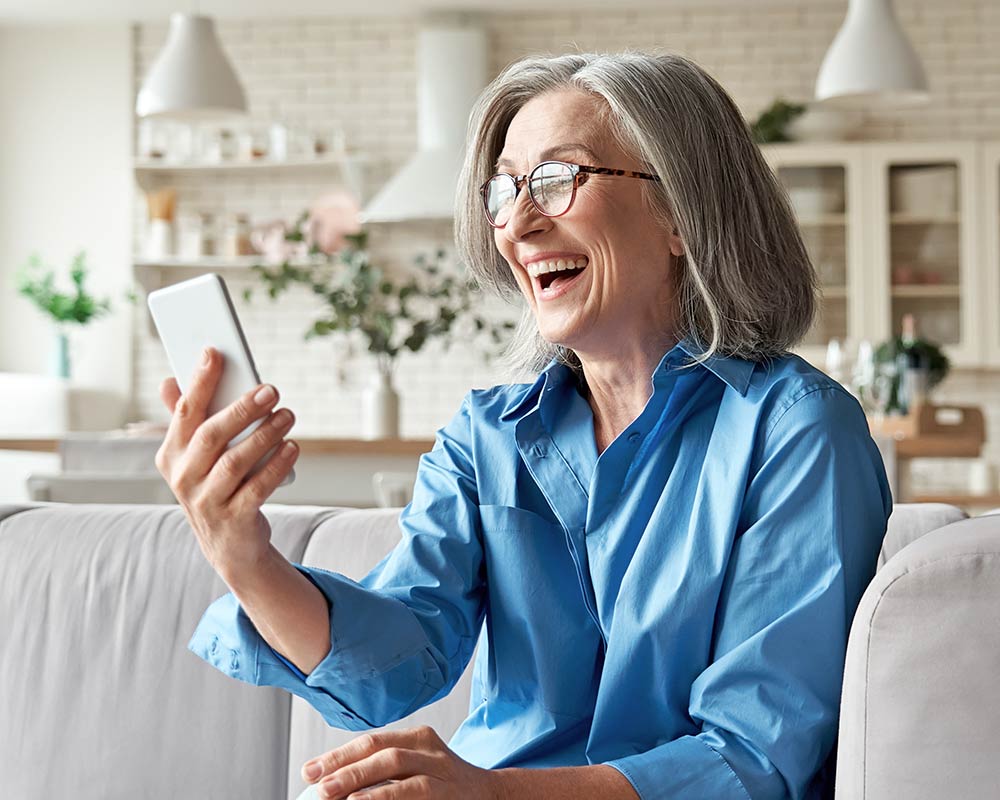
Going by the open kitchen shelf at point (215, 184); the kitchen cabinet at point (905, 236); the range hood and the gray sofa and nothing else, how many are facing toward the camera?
4

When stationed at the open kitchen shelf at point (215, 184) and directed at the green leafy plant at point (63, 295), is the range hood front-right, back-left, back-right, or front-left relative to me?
back-left

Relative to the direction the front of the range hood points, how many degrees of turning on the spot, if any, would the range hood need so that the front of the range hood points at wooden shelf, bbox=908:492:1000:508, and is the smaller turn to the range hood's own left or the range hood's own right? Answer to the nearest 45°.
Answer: approximately 45° to the range hood's own left

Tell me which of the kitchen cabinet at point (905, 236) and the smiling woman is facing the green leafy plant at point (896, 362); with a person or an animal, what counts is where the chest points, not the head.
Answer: the kitchen cabinet

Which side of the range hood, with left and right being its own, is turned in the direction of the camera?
front

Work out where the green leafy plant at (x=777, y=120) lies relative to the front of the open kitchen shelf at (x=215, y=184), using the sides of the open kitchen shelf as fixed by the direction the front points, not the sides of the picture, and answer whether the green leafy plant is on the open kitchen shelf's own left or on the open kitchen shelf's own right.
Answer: on the open kitchen shelf's own left

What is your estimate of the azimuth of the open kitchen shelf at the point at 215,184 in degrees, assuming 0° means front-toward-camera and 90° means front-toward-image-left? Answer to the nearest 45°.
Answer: approximately 0°

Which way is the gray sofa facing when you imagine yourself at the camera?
facing the viewer

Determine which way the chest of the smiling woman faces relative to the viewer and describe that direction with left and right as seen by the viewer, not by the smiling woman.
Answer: facing the viewer and to the left of the viewer

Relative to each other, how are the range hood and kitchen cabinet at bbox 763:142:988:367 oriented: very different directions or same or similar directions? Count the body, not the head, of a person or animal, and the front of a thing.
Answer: same or similar directions

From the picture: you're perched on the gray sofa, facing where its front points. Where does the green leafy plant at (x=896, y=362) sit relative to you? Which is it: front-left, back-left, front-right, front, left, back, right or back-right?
back-left

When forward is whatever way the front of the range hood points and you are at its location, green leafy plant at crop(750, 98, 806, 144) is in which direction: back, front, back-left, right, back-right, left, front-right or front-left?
left

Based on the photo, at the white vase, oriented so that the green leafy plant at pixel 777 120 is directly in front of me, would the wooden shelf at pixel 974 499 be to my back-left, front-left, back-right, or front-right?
front-right

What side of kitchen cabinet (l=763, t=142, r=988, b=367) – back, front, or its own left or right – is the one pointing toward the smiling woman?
front

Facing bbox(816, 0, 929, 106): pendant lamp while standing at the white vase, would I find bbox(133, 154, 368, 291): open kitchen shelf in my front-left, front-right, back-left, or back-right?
back-left

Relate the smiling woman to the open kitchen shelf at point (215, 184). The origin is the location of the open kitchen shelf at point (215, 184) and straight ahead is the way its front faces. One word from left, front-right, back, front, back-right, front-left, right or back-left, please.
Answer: front

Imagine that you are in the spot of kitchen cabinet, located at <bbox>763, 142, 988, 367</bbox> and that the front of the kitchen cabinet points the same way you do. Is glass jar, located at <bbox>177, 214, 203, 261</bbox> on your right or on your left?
on your right

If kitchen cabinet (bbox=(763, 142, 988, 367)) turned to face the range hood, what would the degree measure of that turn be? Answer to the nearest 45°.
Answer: approximately 90° to its right
